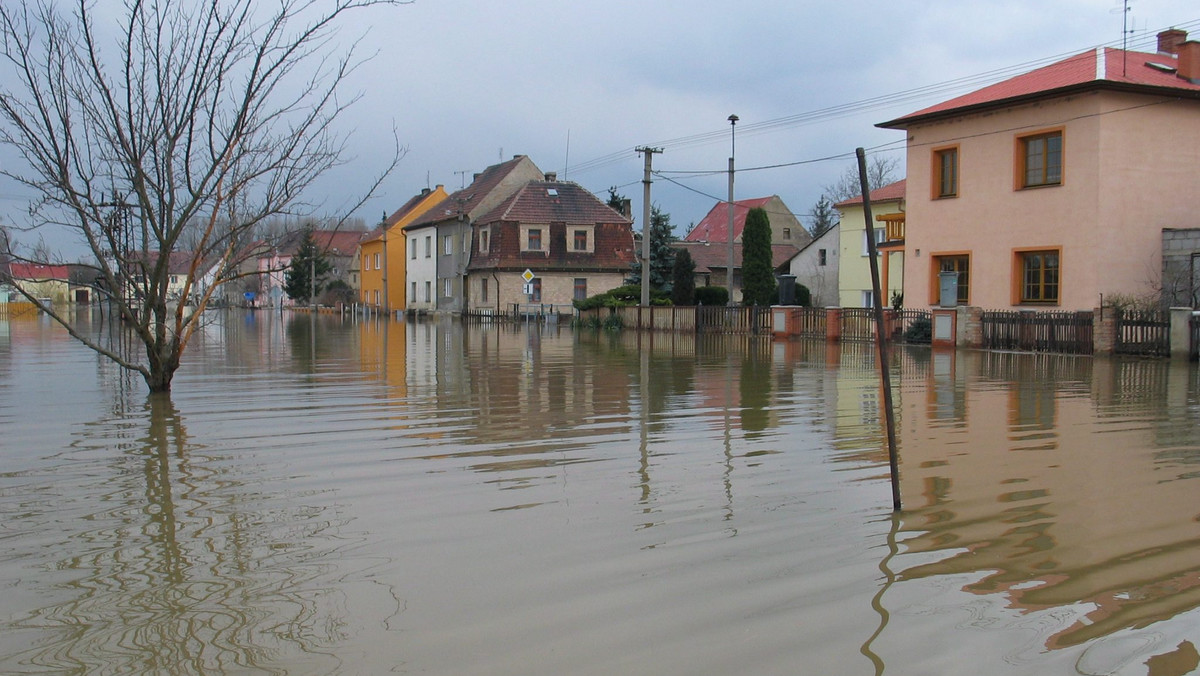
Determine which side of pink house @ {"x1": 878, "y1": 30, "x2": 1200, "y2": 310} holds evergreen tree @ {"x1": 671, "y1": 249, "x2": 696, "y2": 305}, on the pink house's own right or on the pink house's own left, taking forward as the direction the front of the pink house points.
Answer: on the pink house's own right

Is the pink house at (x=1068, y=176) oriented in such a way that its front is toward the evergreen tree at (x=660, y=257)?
no

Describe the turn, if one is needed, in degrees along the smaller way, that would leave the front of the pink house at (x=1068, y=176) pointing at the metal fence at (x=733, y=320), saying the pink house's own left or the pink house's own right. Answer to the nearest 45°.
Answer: approximately 45° to the pink house's own right

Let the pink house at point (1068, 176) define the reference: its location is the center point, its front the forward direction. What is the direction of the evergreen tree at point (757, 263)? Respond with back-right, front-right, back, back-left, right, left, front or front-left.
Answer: right

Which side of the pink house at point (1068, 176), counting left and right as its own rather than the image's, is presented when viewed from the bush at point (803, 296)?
right

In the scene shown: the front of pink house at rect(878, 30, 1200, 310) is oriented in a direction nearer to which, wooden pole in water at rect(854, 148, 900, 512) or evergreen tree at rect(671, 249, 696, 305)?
the wooden pole in water

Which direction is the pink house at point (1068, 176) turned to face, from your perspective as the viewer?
facing the viewer and to the left of the viewer

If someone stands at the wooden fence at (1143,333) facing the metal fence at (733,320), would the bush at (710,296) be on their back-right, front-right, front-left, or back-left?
front-right

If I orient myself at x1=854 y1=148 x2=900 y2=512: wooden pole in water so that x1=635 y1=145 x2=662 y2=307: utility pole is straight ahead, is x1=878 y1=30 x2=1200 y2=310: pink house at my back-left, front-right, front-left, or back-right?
front-right

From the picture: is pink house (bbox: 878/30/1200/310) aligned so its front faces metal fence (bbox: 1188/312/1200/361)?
no

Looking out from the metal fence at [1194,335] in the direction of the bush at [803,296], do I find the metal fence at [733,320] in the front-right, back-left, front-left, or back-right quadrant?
front-left

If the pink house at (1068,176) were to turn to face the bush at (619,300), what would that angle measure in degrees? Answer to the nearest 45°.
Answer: approximately 90° to its right
